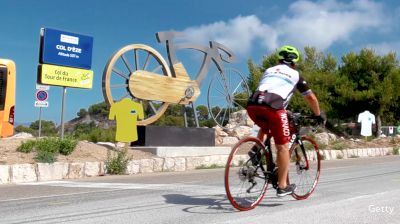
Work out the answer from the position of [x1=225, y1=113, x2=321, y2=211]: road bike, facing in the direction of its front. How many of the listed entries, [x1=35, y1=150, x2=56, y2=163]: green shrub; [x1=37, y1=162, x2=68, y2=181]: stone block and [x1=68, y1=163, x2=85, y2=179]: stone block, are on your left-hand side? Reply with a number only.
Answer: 3

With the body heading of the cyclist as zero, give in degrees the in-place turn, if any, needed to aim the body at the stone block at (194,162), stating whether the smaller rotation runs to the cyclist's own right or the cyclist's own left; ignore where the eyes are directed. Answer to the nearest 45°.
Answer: approximately 45° to the cyclist's own left

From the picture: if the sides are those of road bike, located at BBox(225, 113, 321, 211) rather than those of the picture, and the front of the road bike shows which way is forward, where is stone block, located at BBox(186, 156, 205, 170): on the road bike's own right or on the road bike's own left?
on the road bike's own left

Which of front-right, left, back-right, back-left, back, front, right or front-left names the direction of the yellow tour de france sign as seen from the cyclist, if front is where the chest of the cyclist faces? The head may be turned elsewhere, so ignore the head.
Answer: left

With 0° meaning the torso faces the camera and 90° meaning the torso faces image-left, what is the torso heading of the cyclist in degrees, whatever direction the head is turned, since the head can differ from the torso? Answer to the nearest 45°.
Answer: approximately 225°

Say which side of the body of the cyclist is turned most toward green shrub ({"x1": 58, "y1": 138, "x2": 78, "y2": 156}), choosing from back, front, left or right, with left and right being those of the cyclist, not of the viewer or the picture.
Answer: left

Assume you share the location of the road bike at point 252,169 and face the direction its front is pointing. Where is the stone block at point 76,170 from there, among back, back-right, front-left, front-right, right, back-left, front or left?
left

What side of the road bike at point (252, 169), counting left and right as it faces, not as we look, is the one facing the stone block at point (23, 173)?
left

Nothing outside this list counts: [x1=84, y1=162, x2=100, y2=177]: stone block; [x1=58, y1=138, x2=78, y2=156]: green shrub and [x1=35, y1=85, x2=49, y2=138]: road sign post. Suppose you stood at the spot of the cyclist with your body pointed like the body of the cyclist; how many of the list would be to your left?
3

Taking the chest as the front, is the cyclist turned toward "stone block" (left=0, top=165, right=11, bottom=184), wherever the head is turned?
no

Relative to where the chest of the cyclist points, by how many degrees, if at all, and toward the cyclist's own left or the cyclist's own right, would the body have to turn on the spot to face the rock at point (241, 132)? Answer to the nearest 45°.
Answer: approximately 45° to the cyclist's own left

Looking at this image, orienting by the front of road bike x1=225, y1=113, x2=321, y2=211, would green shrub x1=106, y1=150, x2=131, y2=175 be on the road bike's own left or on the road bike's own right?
on the road bike's own left

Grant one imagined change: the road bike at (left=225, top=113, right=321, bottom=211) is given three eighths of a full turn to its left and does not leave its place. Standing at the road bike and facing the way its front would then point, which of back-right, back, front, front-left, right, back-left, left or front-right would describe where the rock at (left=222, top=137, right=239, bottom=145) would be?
right

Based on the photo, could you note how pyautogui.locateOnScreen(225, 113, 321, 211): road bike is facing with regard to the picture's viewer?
facing away from the viewer and to the right of the viewer

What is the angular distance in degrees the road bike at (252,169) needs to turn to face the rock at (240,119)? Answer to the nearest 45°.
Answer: approximately 45° to its left

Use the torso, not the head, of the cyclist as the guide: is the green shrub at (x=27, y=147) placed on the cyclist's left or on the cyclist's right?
on the cyclist's left
